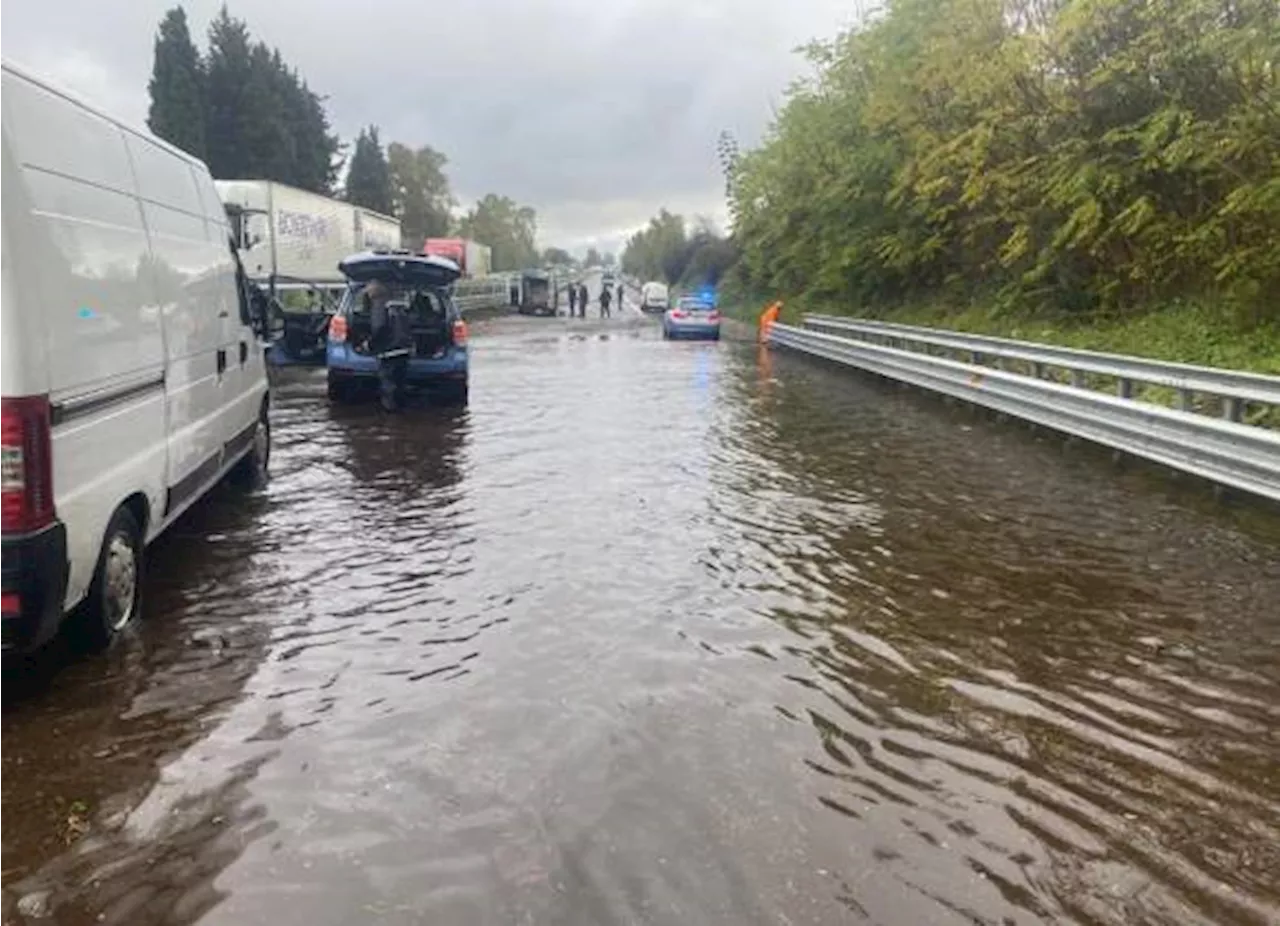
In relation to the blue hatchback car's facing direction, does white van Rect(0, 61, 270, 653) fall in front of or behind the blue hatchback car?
behind

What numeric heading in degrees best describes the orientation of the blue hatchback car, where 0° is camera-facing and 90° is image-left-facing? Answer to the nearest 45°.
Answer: approximately 180°

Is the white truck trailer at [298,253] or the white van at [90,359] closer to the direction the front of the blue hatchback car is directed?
the white truck trailer

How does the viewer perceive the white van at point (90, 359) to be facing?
facing away from the viewer and to the right of the viewer

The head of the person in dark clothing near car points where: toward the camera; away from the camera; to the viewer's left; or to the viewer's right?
away from the camera

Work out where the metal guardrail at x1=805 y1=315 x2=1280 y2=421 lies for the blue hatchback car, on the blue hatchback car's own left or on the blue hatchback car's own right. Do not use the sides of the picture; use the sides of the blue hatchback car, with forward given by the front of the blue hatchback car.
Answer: on the blue hatchback car's own right
